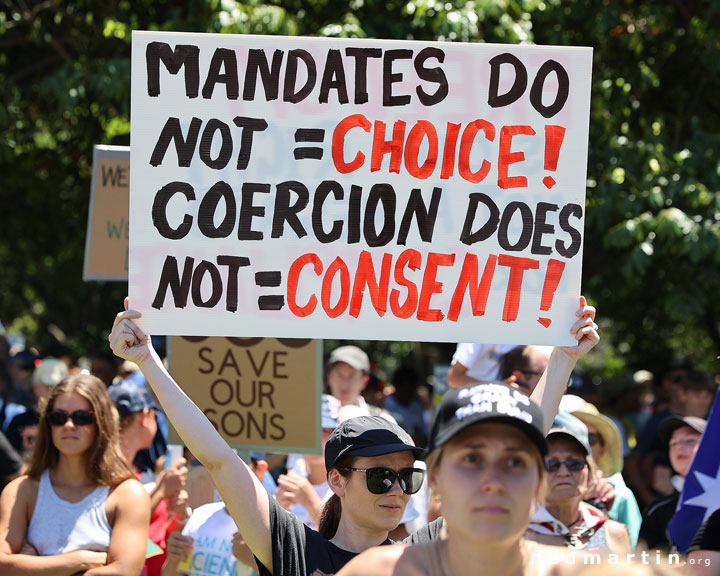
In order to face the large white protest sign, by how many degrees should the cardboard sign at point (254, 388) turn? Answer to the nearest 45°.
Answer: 0° — it already faces it

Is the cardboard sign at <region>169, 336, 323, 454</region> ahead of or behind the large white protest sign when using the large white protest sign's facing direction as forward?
behind

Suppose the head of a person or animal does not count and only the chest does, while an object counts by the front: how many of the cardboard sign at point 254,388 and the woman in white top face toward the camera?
2
